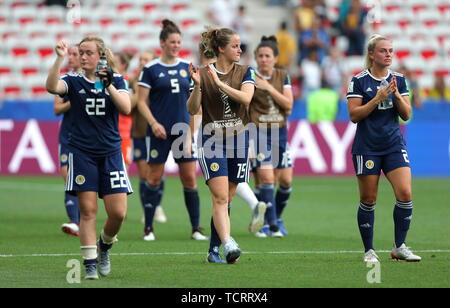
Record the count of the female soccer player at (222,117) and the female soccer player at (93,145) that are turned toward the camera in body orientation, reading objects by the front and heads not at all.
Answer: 2

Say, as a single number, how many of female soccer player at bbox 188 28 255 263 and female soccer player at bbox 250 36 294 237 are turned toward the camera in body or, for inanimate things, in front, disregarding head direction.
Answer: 2

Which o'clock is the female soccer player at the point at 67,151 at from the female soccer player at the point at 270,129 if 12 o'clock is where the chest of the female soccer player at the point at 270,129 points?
the female soccer player at the point at 67,151 is roughly at 3 o'clock from the female soccer player at the point at 270,129.

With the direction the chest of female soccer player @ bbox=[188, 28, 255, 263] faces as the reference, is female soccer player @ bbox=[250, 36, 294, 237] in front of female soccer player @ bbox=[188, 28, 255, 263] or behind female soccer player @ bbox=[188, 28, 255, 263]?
behind

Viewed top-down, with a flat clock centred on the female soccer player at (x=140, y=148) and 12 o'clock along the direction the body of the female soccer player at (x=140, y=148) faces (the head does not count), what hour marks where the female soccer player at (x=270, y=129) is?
the female soccer player at (x=270, y=129) is roughly at 9 o'clock from the female soccer player at (x=140, y=148).

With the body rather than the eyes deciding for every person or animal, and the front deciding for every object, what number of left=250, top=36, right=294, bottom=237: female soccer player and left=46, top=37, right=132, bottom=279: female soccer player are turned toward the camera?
2

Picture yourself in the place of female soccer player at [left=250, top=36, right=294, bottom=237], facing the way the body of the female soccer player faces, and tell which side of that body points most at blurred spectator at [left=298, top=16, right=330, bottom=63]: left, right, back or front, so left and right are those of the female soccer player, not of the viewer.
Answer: back

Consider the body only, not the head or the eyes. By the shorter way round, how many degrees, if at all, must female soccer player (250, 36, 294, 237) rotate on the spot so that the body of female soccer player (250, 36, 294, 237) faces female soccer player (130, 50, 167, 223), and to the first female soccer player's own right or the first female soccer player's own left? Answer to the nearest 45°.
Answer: approximately 135° to the first female soccer player's own right

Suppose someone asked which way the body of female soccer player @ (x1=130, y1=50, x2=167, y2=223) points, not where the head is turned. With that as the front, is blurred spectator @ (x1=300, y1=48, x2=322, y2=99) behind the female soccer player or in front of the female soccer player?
behind

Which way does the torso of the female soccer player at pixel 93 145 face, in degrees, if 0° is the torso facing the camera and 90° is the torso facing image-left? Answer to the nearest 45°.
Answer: approximately 0°
